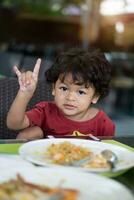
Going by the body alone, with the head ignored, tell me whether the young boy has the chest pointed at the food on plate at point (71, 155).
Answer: yes

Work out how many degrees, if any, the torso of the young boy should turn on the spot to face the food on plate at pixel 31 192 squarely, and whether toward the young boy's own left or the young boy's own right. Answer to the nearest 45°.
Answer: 0° — they already face it

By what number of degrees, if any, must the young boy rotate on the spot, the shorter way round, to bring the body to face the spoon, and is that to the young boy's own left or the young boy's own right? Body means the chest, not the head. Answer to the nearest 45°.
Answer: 0° — they already face it

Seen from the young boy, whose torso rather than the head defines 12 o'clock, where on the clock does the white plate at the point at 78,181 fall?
The white plate is roughly at 12 o'clock from the young boy.

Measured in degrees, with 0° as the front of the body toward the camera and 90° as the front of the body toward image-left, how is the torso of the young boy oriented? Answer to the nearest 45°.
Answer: approximately 0°
